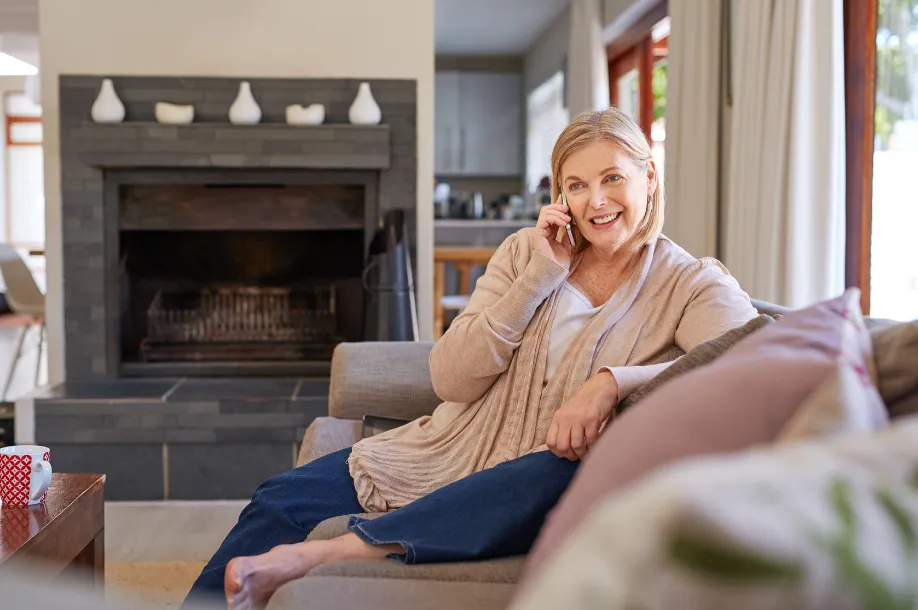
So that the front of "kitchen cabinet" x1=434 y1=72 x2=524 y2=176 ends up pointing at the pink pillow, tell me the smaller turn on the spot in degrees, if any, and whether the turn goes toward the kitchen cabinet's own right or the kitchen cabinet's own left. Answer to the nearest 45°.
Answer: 0° — it already faces it

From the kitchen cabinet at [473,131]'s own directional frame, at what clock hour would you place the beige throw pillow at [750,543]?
The beige throw pillow is roughly at 12 o'clock from the kitchen cabinet.

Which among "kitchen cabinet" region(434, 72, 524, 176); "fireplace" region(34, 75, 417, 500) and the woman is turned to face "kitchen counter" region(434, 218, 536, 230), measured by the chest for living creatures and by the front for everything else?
the kitchen cabinet

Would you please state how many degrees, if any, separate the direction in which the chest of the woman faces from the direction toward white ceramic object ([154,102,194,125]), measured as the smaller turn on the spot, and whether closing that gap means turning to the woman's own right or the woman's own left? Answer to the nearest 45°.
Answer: approximately 90° to the woman's own right

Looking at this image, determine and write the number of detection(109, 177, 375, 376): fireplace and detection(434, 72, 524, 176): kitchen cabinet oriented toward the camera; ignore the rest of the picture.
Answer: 2

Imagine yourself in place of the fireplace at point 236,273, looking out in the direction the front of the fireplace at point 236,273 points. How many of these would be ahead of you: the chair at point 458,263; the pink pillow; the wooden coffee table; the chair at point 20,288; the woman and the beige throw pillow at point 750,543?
4

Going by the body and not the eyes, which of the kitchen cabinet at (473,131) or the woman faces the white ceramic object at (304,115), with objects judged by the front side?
the kitchen cabinet
